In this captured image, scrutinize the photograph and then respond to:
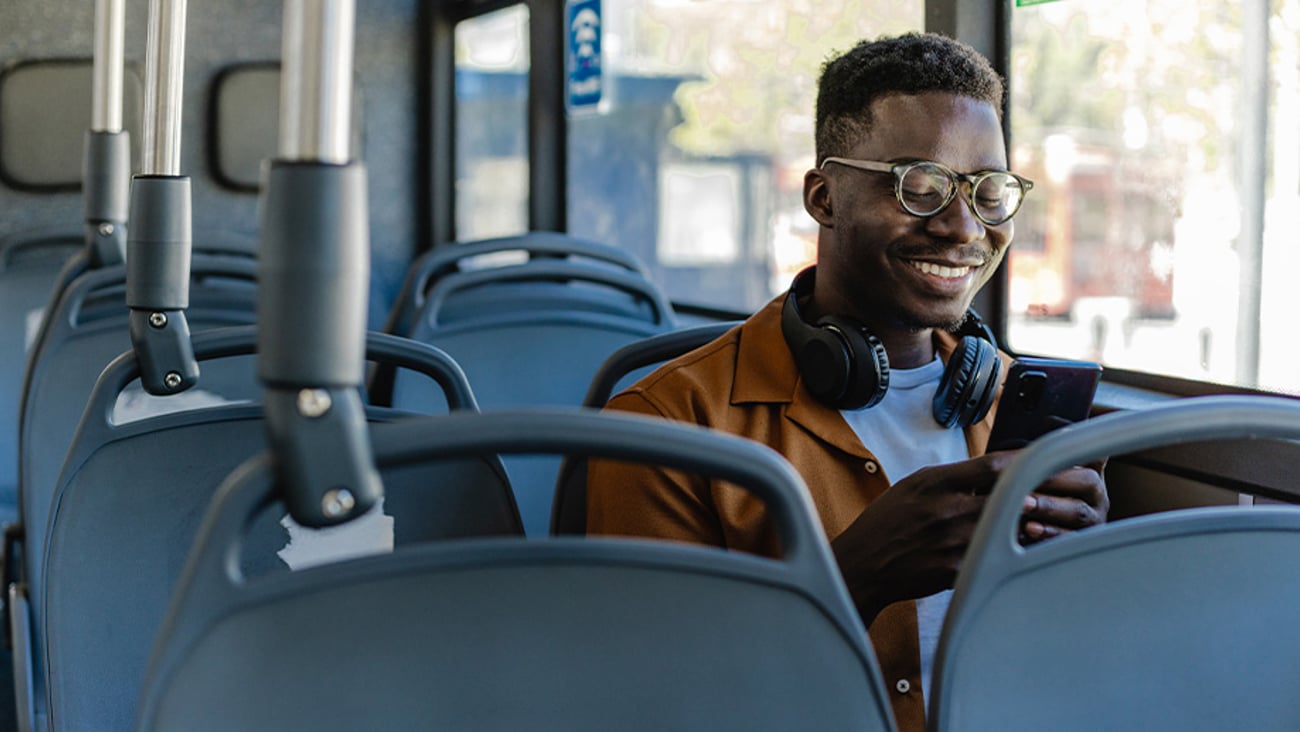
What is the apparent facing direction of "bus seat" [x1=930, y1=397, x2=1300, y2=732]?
away from the camera

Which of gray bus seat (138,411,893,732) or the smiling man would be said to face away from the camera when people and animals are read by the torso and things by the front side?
the gray bus seat

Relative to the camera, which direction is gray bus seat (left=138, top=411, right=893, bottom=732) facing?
away from the camera

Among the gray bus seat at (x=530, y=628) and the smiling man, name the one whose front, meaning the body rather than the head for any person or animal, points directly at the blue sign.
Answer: the gray bus seat

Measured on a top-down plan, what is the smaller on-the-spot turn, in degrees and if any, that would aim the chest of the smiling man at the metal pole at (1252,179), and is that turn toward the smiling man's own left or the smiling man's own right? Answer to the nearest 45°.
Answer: approximately 90° to the smiling man's own left

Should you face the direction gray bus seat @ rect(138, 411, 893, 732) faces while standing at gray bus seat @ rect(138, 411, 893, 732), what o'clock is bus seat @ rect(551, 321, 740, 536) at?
The bus seat is roughly at 12 o'clock from the gray bus seat.

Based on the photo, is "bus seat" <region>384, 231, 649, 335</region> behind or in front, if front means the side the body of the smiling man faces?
behind
